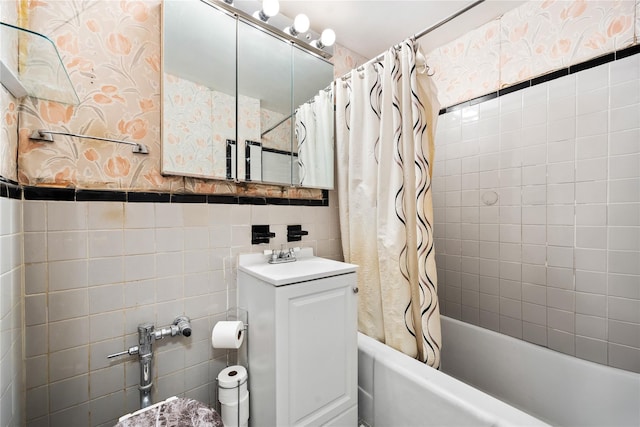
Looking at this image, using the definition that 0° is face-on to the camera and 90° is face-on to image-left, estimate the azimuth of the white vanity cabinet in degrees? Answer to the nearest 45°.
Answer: approximately 315°

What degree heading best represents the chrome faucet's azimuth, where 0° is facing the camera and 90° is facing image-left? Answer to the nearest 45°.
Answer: approximately 315°
